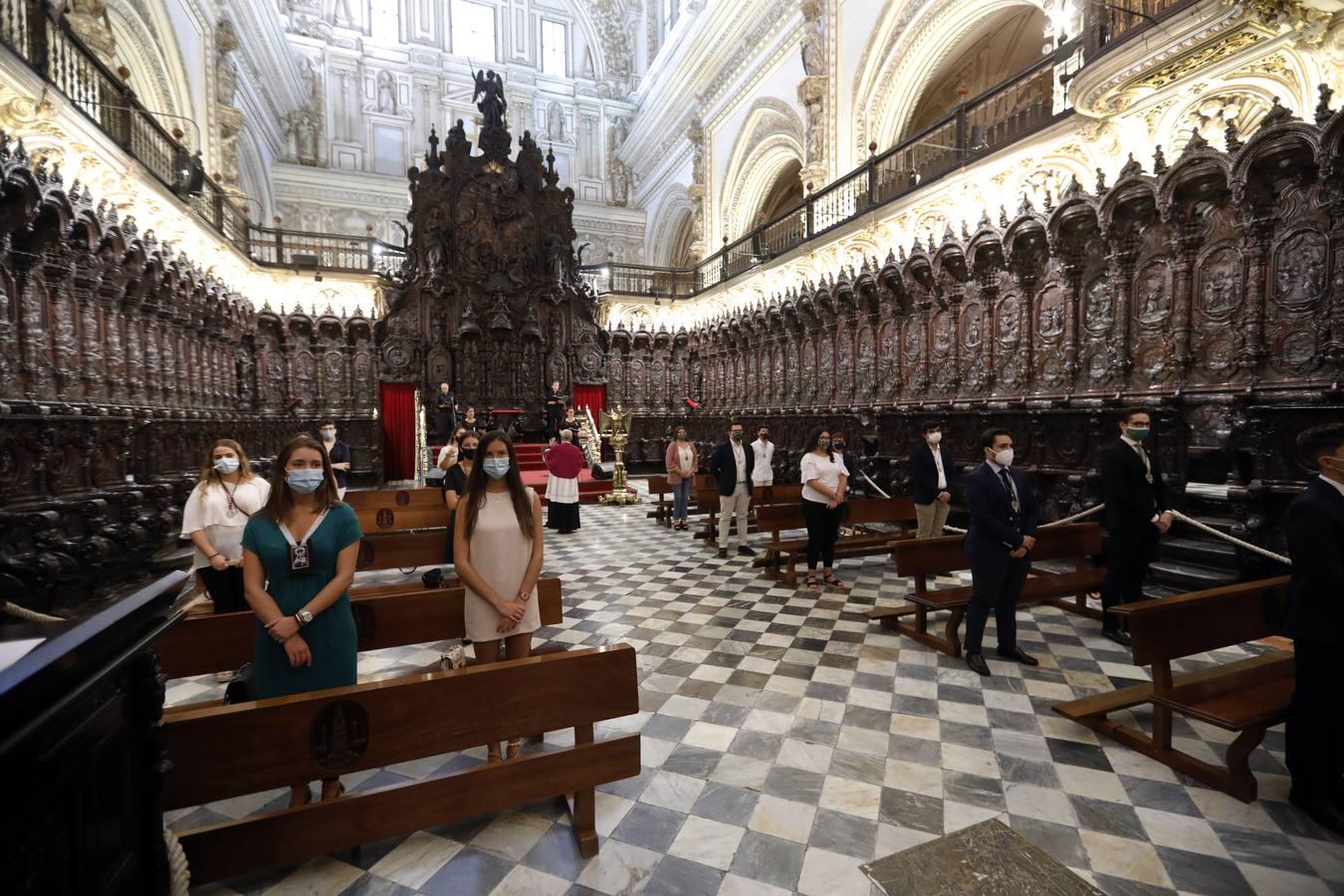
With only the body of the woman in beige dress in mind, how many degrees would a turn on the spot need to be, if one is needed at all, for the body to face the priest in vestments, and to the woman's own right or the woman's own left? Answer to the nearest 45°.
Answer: approximately 180°

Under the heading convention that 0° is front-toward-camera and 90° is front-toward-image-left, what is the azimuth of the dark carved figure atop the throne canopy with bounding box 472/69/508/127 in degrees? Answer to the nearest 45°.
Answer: approximately 0°

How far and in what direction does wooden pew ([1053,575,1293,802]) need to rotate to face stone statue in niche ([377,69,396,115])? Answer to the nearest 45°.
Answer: approximately 135° to its right

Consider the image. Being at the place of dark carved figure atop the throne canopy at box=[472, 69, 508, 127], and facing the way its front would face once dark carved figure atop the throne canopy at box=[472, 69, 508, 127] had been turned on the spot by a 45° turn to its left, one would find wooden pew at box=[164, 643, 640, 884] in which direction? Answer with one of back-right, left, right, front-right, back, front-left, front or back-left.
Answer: front-right

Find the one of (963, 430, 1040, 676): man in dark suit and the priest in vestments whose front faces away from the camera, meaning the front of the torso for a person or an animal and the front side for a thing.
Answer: the priest in vestments

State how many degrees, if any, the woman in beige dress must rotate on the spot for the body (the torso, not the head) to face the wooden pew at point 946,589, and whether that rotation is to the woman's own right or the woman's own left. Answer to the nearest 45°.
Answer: approximately 90° to the woman's own left

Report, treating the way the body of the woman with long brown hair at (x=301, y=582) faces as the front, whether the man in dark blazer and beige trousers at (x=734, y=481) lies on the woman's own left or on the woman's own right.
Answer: on the woman's own left

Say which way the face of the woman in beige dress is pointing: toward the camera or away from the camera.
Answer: toward the camera

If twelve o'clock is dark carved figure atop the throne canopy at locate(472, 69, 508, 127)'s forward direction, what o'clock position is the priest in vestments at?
The priest in vestments is roughly at 12 o'clock from the dark carved figure atop the throne canopy.

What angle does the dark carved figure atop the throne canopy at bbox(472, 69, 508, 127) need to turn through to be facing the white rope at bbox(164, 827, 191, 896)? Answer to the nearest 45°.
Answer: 0° — it already faces it

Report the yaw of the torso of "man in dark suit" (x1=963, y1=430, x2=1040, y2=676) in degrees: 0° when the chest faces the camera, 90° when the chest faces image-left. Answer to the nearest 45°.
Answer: approximately 315°

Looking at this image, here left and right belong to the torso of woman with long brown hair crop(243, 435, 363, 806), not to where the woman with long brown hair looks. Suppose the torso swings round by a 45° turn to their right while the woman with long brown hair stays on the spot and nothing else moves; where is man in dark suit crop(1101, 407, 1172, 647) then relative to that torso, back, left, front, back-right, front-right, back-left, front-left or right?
back-left

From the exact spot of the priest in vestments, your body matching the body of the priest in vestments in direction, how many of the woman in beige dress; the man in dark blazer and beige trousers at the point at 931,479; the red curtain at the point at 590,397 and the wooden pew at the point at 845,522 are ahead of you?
1

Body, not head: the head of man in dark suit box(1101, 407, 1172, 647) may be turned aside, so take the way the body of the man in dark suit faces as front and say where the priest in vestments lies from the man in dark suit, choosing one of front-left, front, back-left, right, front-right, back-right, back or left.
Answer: back-right

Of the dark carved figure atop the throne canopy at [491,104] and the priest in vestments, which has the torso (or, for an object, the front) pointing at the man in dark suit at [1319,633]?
the dark carved figure atop the throne canopy

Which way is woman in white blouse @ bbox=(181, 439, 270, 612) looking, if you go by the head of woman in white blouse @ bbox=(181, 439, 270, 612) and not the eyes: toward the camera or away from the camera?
toward the camera

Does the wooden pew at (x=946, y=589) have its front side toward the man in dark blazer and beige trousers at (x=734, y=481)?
no

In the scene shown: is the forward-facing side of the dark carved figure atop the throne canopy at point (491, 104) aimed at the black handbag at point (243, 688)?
yes

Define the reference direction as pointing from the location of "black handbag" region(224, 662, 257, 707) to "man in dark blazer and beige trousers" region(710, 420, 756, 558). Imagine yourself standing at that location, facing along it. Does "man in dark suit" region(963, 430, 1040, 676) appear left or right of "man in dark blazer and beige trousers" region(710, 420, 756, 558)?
right

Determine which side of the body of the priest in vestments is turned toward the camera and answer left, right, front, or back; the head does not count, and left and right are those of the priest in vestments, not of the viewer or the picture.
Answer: back

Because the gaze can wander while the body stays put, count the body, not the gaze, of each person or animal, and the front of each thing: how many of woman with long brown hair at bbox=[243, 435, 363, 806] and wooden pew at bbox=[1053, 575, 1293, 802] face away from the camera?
0

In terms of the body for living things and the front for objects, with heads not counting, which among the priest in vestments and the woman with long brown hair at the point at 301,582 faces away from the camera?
the priest in vestments
